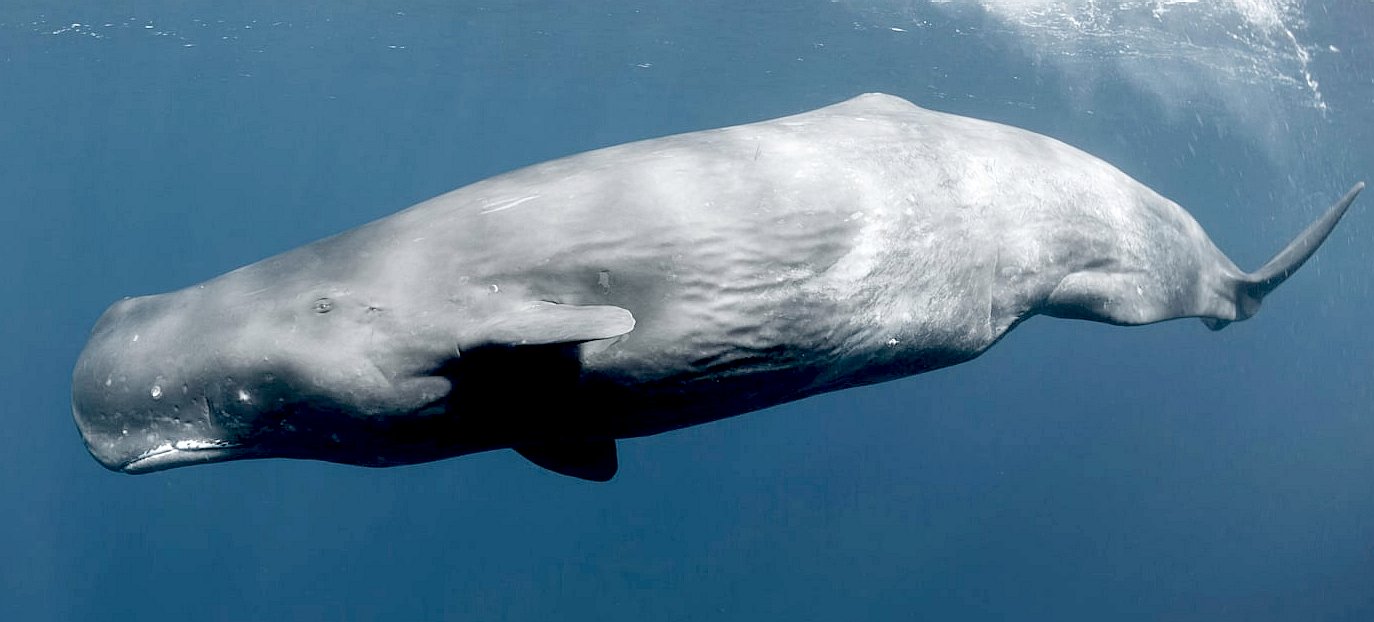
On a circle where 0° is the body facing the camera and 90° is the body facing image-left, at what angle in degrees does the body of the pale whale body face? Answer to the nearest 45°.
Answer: approximately 90°
